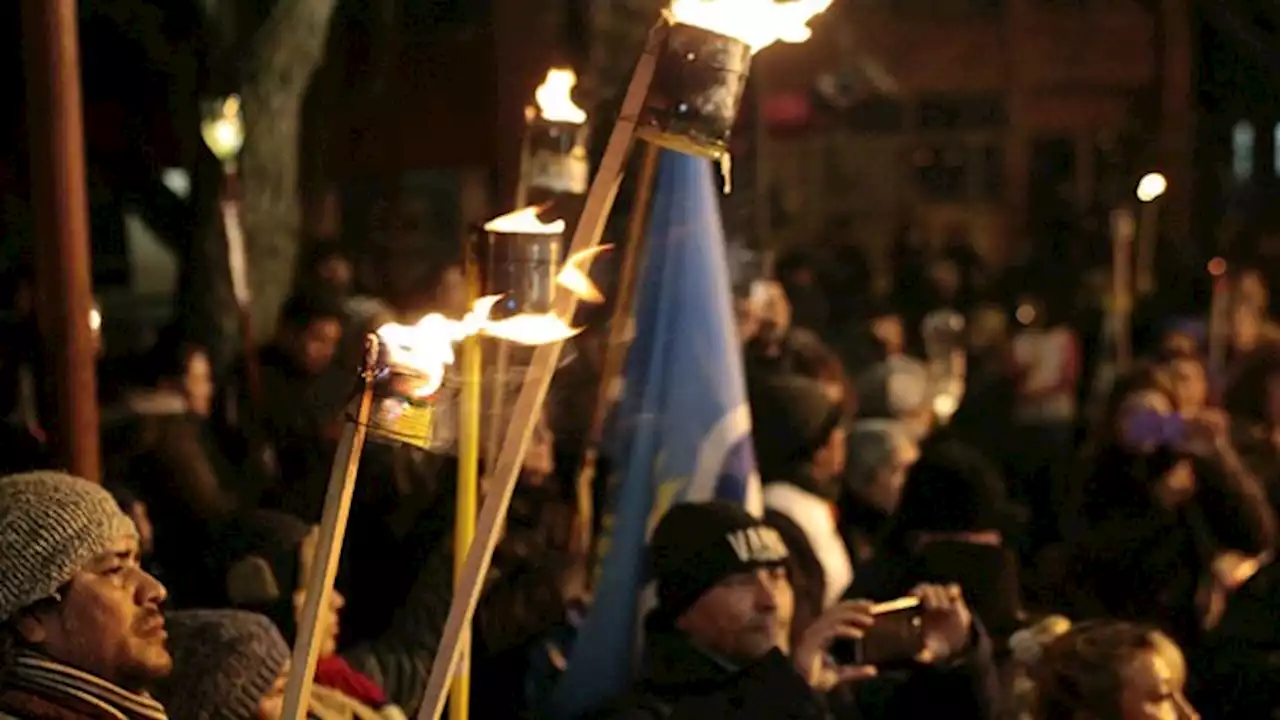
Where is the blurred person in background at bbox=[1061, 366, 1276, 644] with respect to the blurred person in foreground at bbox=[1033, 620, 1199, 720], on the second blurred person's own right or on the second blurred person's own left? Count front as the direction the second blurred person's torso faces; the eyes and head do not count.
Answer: on the second blurred person's own left

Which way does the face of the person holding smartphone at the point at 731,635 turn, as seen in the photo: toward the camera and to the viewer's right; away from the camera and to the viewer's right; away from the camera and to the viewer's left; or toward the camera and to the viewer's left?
toward the camera and to the viewer's right

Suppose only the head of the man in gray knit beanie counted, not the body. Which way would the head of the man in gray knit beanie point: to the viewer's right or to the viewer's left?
to the viewer's right

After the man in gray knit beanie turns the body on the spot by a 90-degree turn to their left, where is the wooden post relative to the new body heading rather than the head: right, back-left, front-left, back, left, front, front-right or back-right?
front

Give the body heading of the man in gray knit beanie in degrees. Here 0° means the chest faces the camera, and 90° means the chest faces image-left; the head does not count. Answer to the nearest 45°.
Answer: approximately 270°

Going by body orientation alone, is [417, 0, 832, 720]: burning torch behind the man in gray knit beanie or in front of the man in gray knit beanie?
in front

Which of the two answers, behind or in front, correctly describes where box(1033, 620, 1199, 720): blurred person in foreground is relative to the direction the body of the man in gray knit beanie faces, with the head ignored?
in front
